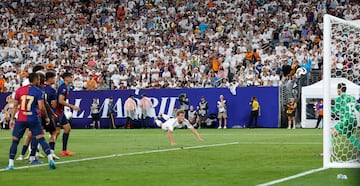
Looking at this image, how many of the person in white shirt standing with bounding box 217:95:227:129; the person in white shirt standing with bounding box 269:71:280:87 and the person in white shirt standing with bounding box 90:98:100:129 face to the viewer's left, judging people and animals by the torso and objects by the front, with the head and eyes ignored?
0

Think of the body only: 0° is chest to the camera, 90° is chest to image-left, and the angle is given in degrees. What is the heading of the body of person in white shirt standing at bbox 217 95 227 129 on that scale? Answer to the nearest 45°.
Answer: approximately 0°

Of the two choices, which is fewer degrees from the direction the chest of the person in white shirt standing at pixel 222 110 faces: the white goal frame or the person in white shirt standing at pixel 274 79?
the white goal frame

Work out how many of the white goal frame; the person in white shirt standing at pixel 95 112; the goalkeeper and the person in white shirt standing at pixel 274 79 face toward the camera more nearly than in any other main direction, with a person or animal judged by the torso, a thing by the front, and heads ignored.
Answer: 2

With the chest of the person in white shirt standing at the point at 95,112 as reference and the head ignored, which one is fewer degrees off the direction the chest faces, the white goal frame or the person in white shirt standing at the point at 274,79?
the white goal frame

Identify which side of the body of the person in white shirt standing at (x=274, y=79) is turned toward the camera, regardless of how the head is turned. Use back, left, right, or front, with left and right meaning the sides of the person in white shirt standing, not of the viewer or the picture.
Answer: front

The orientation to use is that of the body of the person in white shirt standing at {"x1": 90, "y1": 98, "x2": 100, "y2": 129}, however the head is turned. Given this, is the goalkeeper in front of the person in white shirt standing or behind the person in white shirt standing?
in front

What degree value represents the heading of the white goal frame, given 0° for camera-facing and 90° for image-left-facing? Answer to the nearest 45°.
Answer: approximately 90°

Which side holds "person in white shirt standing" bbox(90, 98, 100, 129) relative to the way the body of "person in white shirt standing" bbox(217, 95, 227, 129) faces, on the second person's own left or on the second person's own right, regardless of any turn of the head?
on the second person's own right

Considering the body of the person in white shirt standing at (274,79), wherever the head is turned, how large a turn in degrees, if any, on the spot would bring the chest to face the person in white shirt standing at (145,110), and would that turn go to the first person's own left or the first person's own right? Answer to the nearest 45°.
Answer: approximately 90° to the first person's own right

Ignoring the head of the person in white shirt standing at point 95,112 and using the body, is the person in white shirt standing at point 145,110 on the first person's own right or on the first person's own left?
on the first person's own left

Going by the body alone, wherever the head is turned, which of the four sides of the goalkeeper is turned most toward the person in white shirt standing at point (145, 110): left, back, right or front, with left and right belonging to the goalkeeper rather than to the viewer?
front

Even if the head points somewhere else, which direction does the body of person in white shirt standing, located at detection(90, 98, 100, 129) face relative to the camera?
toward the camera
